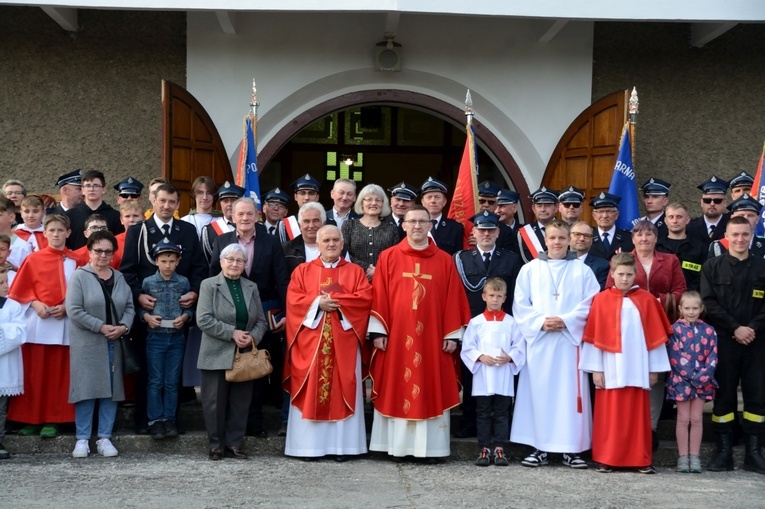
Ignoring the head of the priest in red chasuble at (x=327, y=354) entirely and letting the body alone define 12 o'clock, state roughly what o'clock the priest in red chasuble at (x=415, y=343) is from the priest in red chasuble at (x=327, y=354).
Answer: the priest in red chasuble at (x=415, y=343) is roughly at 9 o'clock from the priest in red chasuble at (x=327, y=354).

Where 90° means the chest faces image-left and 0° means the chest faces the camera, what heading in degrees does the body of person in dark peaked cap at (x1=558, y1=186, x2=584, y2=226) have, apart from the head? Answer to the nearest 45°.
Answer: approximately 0°

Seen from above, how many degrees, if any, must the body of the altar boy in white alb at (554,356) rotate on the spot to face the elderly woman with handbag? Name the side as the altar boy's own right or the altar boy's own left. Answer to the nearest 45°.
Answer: approximately 90° to the altar boy's own right

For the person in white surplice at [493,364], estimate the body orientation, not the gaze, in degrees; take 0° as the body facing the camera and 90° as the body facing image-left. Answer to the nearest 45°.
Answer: approximately 0°

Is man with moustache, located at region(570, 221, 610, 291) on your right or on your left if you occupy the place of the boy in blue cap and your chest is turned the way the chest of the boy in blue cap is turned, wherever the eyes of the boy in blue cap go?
on your left
